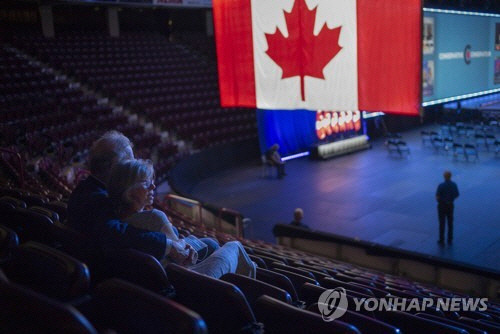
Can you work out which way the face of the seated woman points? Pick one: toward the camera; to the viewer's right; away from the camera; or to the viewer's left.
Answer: to the viewer's right

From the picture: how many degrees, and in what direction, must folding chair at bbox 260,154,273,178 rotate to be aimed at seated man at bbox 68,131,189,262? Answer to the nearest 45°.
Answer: approximately 90° to its right

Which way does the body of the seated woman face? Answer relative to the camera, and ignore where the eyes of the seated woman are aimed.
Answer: to the viewer's right

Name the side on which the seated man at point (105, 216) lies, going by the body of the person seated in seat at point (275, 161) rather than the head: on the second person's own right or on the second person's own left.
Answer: on the second person's own right

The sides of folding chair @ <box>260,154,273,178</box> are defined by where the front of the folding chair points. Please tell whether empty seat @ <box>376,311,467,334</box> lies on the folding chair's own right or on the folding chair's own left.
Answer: on the folding chair's own right

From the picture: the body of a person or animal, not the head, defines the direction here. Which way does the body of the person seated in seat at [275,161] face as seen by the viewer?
to the viewer's right

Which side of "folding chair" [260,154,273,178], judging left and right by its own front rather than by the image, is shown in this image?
right

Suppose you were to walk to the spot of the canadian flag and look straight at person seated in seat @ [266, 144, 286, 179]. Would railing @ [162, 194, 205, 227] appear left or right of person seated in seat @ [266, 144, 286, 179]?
left

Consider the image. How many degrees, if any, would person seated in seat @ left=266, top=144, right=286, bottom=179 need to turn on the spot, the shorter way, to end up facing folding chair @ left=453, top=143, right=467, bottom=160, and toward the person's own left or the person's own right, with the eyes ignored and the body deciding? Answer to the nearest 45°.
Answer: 0° — they already face it
